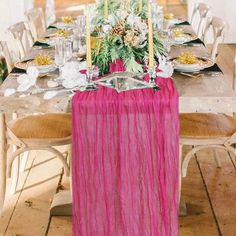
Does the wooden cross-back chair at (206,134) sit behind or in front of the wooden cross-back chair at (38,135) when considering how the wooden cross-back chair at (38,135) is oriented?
in front

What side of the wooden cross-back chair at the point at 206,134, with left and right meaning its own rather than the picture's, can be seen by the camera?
left

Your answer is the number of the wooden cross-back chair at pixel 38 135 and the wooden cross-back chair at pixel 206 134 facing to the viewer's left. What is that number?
1

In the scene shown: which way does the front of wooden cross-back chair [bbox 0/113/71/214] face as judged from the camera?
facing to the right of the viewer

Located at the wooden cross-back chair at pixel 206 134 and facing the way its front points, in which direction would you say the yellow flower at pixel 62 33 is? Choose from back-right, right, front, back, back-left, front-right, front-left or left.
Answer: front-right

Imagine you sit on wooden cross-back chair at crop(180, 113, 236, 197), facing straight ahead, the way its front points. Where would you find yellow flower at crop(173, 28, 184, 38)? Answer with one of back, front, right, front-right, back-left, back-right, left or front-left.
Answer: right

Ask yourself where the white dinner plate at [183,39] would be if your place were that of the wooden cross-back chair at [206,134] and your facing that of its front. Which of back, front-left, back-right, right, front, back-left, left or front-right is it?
right

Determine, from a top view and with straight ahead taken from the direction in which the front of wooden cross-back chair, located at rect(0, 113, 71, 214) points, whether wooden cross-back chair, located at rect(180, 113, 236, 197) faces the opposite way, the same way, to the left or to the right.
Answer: the opposite way
